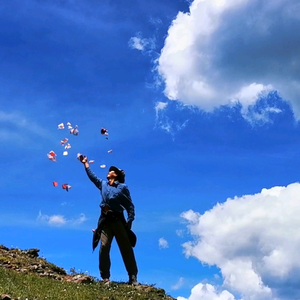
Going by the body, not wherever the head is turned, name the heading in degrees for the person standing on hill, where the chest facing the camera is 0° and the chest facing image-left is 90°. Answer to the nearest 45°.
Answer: approximately 45°
